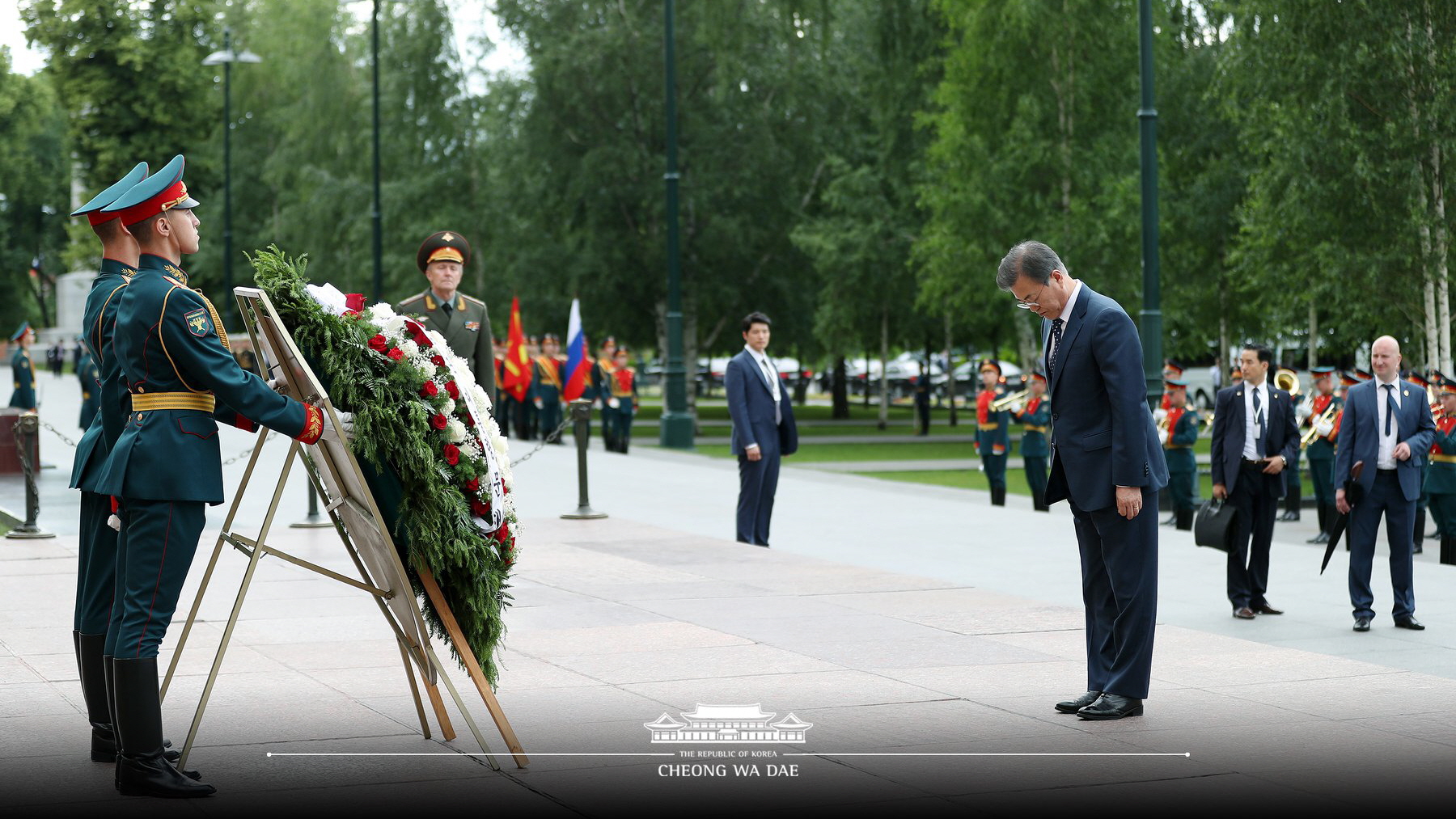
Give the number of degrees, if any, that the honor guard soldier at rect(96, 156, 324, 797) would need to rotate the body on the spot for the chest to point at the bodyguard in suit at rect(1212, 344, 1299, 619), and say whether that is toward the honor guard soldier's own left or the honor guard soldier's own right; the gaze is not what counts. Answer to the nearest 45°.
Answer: approximately 45° to the honor guard soldier's own left

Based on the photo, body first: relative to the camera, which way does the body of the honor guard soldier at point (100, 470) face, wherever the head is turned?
to the viewer's right

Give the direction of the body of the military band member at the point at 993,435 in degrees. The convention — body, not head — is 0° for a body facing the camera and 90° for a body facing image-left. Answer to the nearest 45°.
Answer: approximately 45°

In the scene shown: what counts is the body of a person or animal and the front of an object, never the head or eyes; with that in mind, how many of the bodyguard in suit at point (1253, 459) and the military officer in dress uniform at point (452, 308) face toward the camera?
2

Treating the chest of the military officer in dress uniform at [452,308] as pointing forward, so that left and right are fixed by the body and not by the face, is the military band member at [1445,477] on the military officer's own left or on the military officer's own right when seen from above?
on the military officer's own left

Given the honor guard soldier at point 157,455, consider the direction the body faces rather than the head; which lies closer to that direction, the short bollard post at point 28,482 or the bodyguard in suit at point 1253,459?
the bodyguard in suit

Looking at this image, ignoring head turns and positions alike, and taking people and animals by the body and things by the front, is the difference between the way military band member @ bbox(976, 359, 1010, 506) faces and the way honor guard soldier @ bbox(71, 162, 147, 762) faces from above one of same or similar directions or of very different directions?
very different directions

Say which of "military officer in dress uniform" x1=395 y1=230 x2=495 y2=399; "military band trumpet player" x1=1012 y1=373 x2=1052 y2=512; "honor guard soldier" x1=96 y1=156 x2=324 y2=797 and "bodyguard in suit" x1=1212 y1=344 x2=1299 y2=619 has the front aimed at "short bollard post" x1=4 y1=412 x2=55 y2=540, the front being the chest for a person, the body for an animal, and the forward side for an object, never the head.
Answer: "military band trumpet player" x1=1012 y1=373 x2=1052 y2=512

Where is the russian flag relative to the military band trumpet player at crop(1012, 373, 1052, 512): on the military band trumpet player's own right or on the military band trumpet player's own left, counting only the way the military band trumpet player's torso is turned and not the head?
on the military band trumpet player's own right

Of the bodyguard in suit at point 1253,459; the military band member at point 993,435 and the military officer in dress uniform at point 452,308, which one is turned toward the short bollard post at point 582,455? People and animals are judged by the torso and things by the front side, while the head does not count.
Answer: the military band member

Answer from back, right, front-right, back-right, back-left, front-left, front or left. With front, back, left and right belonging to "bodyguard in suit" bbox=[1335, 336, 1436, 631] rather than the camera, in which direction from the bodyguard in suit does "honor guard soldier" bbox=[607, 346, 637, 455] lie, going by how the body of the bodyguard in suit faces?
back-right

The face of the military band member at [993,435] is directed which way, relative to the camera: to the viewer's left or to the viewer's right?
to the viewer's left
